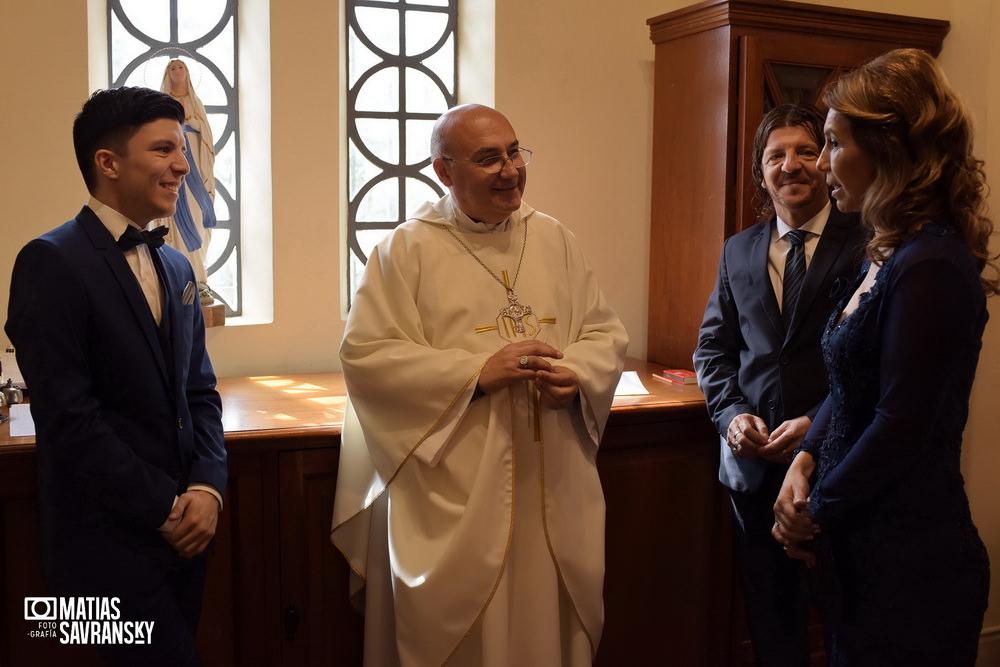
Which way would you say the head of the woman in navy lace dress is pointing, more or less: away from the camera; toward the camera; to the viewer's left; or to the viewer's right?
to the viewer's left

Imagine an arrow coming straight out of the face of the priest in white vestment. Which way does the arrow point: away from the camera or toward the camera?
toward the camera

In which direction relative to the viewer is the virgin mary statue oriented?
toward the camera

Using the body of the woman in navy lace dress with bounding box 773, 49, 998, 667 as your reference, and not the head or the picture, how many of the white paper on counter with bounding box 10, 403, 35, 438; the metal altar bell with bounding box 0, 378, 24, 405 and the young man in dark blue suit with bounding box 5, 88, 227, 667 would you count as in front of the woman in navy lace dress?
3

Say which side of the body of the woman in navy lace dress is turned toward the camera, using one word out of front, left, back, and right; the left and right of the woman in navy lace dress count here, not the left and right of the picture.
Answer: left

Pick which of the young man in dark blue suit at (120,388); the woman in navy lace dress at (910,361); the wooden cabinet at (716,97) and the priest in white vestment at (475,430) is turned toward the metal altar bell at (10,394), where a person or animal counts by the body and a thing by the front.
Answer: the woman in navy lace dress

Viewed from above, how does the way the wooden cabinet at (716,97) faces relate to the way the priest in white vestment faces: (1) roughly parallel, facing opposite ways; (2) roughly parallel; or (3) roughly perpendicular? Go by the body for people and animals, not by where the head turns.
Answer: roughly parallel

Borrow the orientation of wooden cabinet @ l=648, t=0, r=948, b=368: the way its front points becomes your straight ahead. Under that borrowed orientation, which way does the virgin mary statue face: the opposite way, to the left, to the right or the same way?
the same way

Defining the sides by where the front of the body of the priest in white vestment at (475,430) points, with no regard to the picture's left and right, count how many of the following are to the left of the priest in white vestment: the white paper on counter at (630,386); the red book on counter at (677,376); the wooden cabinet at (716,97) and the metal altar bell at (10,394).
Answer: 3

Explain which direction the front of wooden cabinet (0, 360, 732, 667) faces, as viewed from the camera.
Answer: facing the viewer

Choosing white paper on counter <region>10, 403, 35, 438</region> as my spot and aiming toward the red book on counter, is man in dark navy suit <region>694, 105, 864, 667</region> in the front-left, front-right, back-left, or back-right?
front-right

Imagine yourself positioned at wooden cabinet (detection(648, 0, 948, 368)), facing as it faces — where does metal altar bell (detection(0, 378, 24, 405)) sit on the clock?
The metal altar bell is roughly at 3 o'clock from the wooden cabinet.

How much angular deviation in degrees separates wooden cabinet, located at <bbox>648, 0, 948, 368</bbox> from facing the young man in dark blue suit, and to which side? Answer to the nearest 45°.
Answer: approximately 90° to its right
